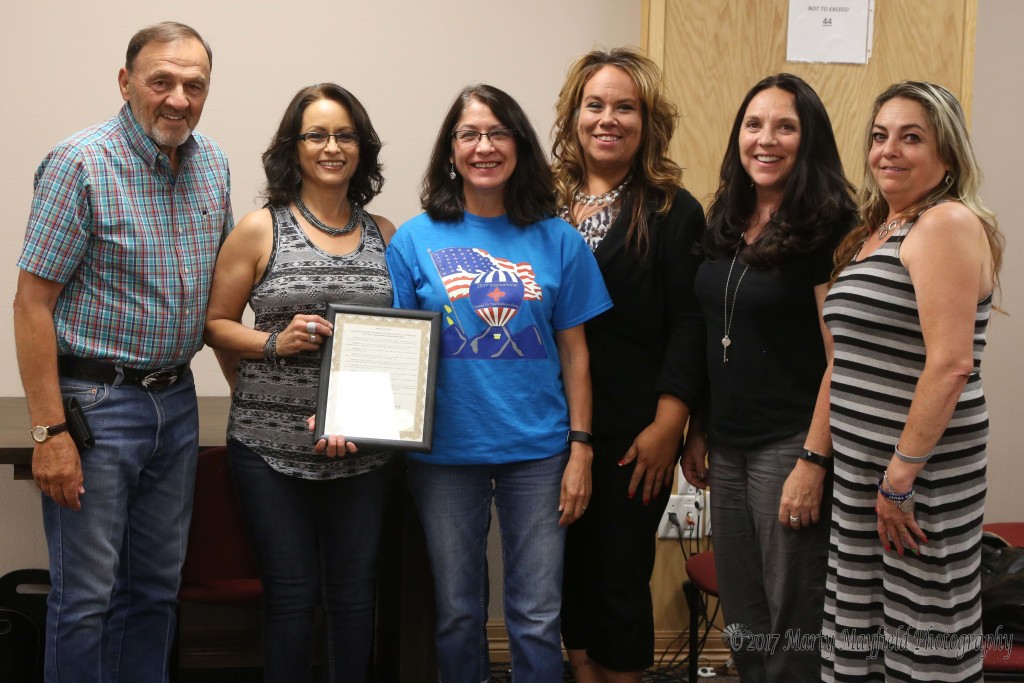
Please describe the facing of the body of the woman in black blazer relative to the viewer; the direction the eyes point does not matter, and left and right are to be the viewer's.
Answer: facing the viewer and to the left of the viewer

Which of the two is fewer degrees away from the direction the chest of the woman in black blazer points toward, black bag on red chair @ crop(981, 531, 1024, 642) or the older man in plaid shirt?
the older man in plaid shirt

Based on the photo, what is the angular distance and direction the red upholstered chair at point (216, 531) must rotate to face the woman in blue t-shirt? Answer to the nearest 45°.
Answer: approximately 45° to its left

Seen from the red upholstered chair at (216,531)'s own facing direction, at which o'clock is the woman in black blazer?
The woman in black blazer is roughly at 10 o'clock from the red upholstered chair.

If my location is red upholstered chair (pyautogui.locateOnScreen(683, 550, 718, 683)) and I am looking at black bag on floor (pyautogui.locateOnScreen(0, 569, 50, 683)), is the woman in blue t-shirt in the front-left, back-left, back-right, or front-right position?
front-left

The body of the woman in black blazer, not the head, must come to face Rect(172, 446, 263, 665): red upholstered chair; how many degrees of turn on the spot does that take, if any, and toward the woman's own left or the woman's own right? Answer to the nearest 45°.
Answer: approximately 45° to the woman's own right

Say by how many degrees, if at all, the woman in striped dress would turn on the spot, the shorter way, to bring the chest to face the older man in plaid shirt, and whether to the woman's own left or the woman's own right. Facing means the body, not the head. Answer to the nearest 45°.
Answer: approximately 45° to the woman's own right

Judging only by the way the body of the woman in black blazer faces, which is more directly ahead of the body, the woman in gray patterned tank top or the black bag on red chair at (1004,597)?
the woman in gray patterned tank top

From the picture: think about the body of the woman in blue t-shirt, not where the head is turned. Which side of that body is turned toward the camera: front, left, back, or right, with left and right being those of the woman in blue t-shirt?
front

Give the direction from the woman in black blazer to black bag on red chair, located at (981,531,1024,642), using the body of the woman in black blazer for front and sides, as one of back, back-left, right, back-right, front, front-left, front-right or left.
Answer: back-left

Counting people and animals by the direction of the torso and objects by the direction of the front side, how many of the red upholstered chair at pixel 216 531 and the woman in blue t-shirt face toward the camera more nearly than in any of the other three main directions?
2

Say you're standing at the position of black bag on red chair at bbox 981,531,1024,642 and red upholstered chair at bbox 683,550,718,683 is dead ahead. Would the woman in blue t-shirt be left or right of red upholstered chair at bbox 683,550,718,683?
left
